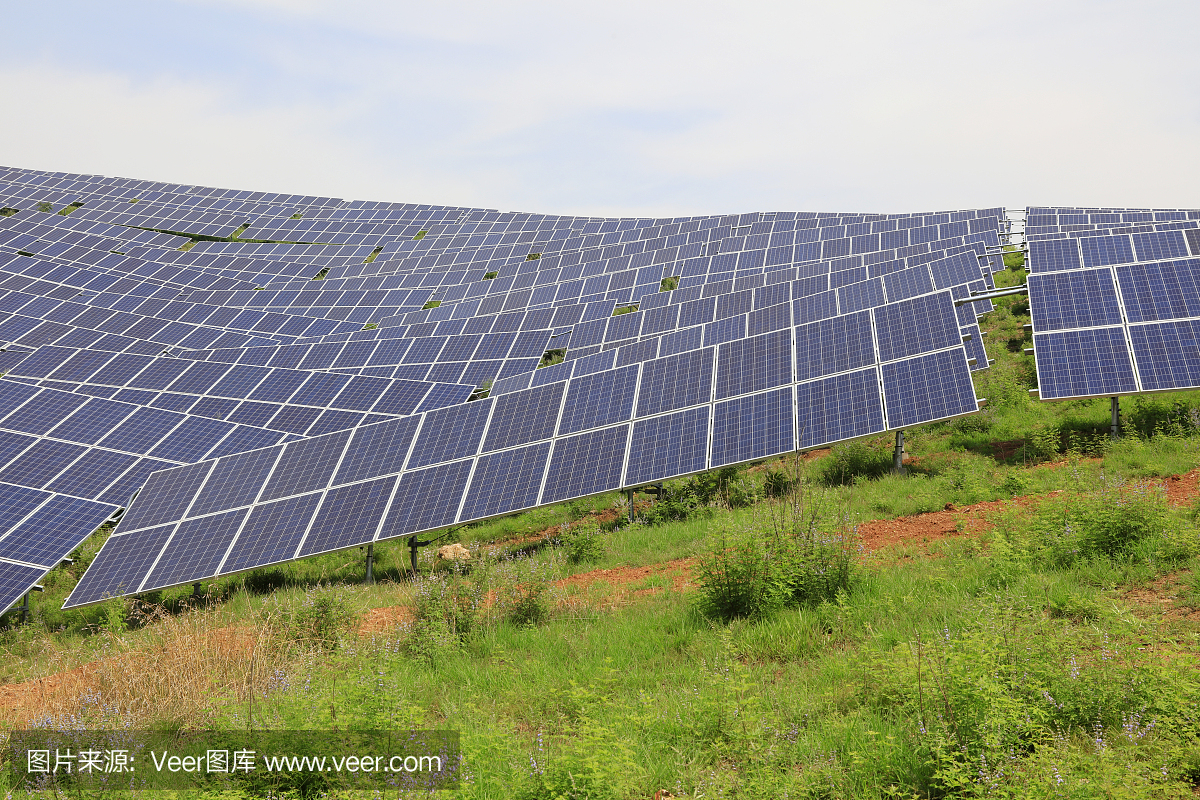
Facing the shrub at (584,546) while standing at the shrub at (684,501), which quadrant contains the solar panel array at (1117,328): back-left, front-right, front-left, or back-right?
back-left

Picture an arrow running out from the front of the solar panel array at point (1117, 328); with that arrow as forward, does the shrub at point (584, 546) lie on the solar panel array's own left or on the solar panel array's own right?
on the solar panel array's own right

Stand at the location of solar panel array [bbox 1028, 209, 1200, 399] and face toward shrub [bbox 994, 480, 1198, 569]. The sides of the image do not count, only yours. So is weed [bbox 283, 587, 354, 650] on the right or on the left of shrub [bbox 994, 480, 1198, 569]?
right

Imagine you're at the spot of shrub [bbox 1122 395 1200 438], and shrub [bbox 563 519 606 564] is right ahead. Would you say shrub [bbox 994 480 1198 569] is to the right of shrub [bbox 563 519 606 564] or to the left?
left

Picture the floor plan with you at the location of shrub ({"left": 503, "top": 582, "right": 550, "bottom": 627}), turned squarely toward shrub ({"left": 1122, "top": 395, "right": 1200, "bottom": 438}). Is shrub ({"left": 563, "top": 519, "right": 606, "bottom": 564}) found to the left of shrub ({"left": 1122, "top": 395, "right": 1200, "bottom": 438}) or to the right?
left

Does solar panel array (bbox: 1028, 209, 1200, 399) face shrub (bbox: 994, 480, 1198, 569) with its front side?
yes

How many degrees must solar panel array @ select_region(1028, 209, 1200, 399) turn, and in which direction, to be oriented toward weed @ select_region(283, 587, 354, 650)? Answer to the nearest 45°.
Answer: approximately 45° to its right

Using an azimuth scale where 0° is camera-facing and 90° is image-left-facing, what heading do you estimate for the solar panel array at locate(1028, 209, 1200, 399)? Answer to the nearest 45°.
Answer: approximately 0°

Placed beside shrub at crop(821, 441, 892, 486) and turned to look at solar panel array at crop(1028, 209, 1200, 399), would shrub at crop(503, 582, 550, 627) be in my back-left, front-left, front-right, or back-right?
back-right

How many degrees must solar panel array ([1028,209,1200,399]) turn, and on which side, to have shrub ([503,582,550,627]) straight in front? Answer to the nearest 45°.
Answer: approximately 45° to its right
